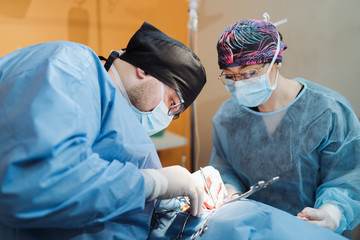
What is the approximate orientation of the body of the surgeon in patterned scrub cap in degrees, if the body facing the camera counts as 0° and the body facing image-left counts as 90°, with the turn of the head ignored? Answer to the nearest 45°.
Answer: approximately 45°

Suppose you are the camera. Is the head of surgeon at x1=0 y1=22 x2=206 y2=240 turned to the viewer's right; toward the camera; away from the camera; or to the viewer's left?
to the viewer's right

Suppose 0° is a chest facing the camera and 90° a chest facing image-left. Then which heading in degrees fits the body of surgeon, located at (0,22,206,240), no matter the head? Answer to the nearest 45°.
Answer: approximately 270°

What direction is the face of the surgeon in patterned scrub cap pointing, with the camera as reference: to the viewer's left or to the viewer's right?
to the viewer's left
